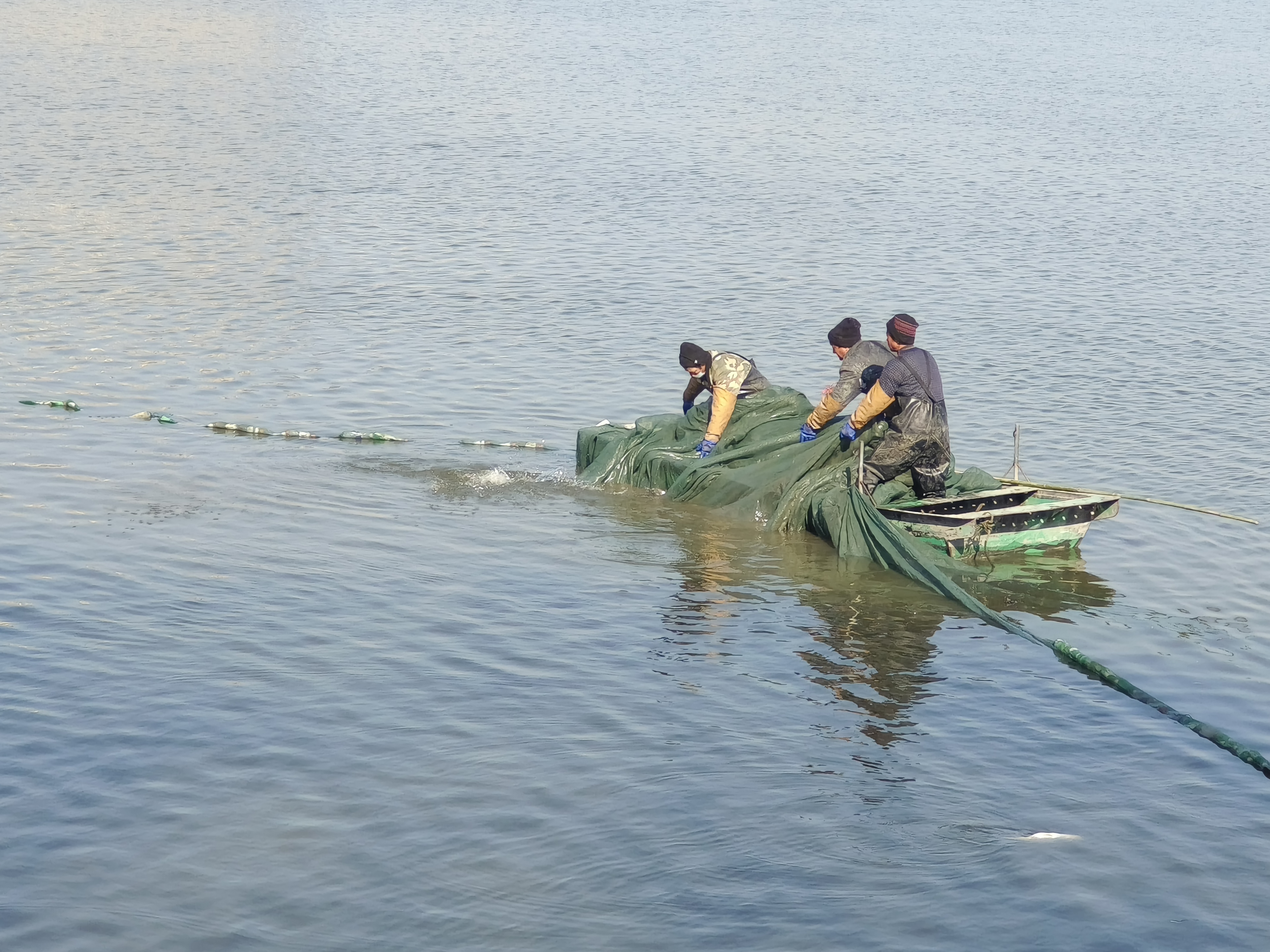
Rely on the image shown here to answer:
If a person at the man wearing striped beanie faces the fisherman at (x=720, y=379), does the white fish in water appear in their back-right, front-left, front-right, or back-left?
back-left

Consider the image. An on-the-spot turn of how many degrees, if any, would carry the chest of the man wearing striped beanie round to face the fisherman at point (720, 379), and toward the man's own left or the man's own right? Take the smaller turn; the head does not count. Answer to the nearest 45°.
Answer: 0° — they already face them

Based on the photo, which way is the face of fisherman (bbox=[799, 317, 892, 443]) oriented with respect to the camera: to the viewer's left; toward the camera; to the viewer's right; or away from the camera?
to the viewer's left

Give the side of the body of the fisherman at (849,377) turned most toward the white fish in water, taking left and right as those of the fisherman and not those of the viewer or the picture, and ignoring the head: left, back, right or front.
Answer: left

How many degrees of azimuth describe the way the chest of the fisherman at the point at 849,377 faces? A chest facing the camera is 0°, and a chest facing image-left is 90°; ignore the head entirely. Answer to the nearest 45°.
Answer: approximately 90°

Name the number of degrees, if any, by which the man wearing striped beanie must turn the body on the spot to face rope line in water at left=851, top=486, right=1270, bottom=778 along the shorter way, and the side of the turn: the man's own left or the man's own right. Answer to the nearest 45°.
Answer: approximately 180°

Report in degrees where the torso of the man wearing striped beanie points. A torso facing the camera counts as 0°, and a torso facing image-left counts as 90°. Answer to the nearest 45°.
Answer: approximately 135°

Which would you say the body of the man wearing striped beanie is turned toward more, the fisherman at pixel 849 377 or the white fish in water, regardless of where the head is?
the fisherman

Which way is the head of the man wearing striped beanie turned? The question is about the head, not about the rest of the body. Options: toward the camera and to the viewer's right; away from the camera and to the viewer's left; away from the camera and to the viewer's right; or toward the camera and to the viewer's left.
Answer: away from the camera and to the viewer's left

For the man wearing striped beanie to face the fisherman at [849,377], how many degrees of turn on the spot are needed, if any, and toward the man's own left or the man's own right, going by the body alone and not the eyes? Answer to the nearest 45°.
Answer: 0° — they already face them

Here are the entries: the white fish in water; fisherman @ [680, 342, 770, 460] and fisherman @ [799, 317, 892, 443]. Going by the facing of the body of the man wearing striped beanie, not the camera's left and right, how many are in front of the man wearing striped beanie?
2

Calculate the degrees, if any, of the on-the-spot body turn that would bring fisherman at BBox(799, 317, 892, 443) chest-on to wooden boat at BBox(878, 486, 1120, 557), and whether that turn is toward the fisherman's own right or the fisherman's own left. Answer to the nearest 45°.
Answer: approximately 135° to the fisherman's own left
